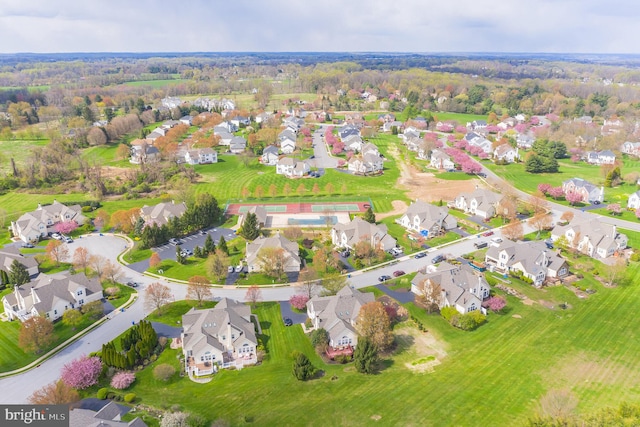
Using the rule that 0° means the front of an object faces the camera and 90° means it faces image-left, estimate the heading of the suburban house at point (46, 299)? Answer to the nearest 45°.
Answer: approximately 315°

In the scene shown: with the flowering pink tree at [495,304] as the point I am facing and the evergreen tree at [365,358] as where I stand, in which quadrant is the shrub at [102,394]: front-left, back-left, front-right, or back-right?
back-left

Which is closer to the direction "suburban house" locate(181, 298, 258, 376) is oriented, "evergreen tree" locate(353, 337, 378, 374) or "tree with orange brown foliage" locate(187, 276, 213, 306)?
the tree with orange brown foliage

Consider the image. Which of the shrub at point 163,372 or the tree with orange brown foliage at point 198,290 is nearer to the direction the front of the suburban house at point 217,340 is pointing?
the tree with orange brown foliage

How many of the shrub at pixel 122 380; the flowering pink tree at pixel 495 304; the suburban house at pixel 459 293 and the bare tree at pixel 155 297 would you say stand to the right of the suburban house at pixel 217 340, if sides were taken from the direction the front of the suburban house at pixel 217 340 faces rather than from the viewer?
2

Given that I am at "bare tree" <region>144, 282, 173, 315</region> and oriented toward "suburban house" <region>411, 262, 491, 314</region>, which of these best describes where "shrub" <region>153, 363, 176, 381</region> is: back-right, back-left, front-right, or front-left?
front-right

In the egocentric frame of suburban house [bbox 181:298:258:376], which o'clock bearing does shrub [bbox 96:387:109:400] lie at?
The shrub is roughly at 8 o'clock from the suburban house.

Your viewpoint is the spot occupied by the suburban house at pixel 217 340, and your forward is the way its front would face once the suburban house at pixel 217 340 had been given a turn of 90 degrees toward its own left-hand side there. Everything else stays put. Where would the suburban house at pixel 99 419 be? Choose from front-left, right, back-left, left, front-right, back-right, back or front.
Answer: front-left

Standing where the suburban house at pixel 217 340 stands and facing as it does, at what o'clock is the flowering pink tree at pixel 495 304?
The flowering pink tree is roughly at 3 o'clock from the suburban house.

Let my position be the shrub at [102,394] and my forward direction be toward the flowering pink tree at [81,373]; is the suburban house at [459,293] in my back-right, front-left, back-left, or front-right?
back-right

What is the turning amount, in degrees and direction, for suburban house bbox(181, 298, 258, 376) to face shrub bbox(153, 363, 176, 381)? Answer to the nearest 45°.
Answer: approximately 135° to its left

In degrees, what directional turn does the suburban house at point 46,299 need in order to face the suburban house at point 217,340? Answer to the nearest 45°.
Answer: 0° — it already faces it

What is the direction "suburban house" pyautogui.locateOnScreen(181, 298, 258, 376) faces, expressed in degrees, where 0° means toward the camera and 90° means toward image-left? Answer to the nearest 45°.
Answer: approximately 180°

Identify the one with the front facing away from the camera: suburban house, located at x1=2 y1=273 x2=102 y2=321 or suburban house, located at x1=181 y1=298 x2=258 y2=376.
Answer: suburban house, located at x1=181 y1=298 x2=258 y2=376

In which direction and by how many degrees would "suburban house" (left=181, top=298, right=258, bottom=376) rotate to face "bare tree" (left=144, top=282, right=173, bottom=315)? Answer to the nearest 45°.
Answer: approximately 45° to its left

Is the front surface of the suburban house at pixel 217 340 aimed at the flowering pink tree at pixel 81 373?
no
